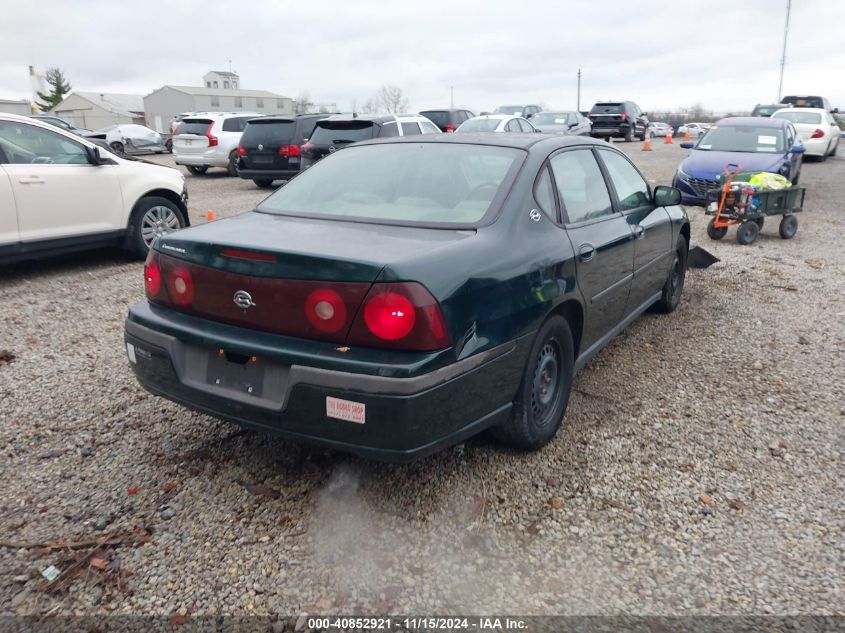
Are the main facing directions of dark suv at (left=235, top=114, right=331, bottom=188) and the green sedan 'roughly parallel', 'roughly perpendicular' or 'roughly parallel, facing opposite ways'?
roughly parallel

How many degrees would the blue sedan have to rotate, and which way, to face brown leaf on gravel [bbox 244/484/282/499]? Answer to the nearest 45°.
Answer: approximately 45° to its left

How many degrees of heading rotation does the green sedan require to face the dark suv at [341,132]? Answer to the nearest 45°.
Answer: approximately 45° to its left

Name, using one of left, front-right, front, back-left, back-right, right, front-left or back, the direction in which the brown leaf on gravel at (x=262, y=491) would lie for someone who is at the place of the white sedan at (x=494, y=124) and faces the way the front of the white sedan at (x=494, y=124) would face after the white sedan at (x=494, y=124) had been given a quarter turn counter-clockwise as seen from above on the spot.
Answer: back-left

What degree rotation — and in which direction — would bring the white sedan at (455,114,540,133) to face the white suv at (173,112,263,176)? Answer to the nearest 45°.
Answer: approximately 135° to its left

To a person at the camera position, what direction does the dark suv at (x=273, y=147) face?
facing away from the viewer and to the right of the viewer

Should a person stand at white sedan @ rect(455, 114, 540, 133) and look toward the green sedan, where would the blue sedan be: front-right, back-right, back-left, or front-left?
front-left

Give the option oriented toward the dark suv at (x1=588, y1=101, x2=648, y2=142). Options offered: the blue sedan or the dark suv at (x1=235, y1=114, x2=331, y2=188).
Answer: the dark suv at (x1=235, y1=114, x2=331, y2=188)

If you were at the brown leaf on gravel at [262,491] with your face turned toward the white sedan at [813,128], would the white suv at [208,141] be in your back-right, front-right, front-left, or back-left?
front-left

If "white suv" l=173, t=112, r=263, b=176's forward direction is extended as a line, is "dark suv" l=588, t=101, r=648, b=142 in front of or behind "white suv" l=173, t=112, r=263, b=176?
in front

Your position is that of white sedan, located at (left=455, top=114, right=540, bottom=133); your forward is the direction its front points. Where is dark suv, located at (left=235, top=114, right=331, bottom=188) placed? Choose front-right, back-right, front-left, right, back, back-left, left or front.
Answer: back

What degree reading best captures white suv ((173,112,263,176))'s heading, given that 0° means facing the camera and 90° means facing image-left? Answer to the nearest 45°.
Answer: approximately 225°

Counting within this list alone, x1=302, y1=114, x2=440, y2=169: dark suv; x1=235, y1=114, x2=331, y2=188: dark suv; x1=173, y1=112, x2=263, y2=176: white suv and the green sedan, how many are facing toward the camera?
0

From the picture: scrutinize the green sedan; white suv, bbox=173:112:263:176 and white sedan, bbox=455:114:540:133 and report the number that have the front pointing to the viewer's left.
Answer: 0

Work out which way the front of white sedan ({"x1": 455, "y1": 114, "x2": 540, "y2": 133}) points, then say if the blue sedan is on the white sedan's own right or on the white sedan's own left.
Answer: on the white sedan's own right

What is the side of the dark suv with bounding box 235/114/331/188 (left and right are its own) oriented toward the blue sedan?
right

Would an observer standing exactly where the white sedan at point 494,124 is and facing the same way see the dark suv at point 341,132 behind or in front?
behind

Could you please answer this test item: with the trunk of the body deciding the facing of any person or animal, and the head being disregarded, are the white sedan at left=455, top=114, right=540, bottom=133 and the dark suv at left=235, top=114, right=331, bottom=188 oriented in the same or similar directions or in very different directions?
same or similar directions

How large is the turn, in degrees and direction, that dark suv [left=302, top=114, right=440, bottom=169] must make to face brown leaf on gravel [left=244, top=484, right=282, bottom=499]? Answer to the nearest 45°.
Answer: approximately 135° to its right

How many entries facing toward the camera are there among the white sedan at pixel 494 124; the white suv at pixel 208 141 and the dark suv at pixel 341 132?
0

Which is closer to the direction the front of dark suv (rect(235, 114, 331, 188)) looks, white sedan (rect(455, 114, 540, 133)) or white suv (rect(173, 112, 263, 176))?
the white sedan
